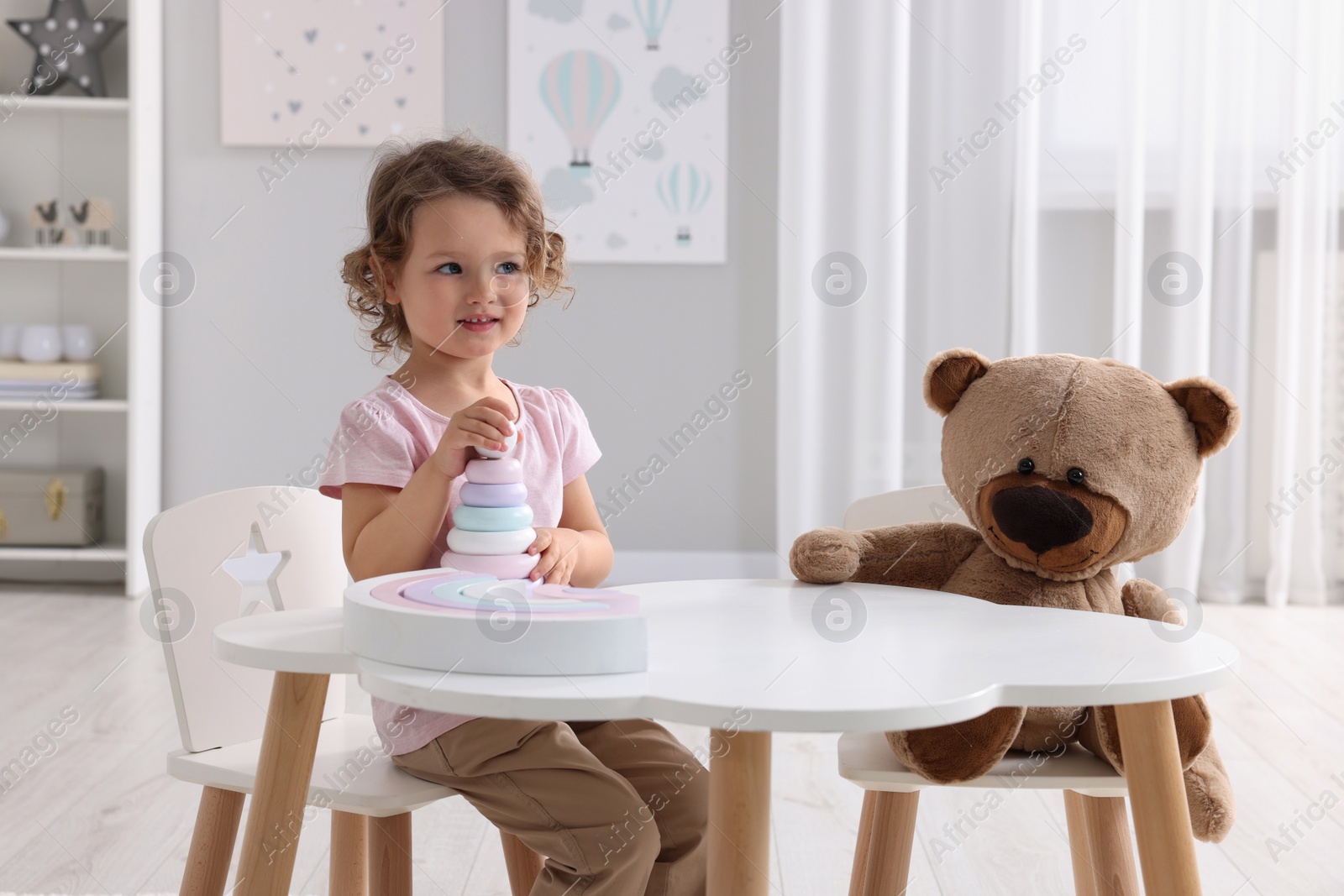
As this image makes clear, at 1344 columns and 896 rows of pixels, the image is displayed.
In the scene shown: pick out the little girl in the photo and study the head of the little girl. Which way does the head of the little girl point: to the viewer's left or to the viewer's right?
to the viewer's right

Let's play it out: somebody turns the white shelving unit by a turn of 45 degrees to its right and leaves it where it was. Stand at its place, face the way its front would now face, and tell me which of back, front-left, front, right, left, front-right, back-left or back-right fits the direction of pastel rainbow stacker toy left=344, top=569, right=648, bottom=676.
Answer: front-left

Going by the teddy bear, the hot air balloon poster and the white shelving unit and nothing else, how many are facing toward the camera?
3

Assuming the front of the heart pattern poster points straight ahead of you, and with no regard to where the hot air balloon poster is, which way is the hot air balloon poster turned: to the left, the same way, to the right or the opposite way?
the same way

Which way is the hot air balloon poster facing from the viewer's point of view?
toward the camera

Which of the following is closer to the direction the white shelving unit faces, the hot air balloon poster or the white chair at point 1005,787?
the white chair
